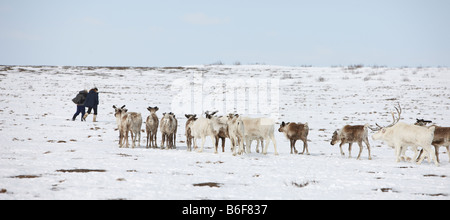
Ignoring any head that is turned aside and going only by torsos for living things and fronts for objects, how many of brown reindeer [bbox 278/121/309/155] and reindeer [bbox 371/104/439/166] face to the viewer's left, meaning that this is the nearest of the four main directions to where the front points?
2

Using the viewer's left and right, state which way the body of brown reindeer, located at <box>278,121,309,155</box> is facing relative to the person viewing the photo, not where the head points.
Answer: facing to the left of the viewer

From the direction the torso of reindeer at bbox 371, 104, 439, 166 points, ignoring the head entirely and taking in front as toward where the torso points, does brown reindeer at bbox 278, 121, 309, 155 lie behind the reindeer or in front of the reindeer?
in front

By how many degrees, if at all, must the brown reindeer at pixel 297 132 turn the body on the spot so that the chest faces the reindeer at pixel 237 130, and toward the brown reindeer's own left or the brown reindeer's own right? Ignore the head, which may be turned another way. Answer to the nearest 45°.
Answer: approximately 45° to the brown reindeer's own left

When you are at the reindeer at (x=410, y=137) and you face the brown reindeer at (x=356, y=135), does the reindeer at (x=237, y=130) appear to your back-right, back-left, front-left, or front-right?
front-left

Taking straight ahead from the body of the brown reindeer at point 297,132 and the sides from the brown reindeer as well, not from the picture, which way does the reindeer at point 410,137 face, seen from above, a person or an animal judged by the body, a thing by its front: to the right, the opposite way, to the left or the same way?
the same way

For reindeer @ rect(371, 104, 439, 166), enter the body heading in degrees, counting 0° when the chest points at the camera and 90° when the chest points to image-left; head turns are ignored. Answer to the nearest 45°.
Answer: approximately 90°

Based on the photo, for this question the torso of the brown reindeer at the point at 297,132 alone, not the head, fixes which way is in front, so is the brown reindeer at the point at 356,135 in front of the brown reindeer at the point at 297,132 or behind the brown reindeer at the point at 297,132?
behind

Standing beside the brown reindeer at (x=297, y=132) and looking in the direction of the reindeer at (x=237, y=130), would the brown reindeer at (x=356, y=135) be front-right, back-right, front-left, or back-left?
back-left

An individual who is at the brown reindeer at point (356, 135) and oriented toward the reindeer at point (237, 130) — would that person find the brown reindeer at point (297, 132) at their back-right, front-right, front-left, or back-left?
front-right
